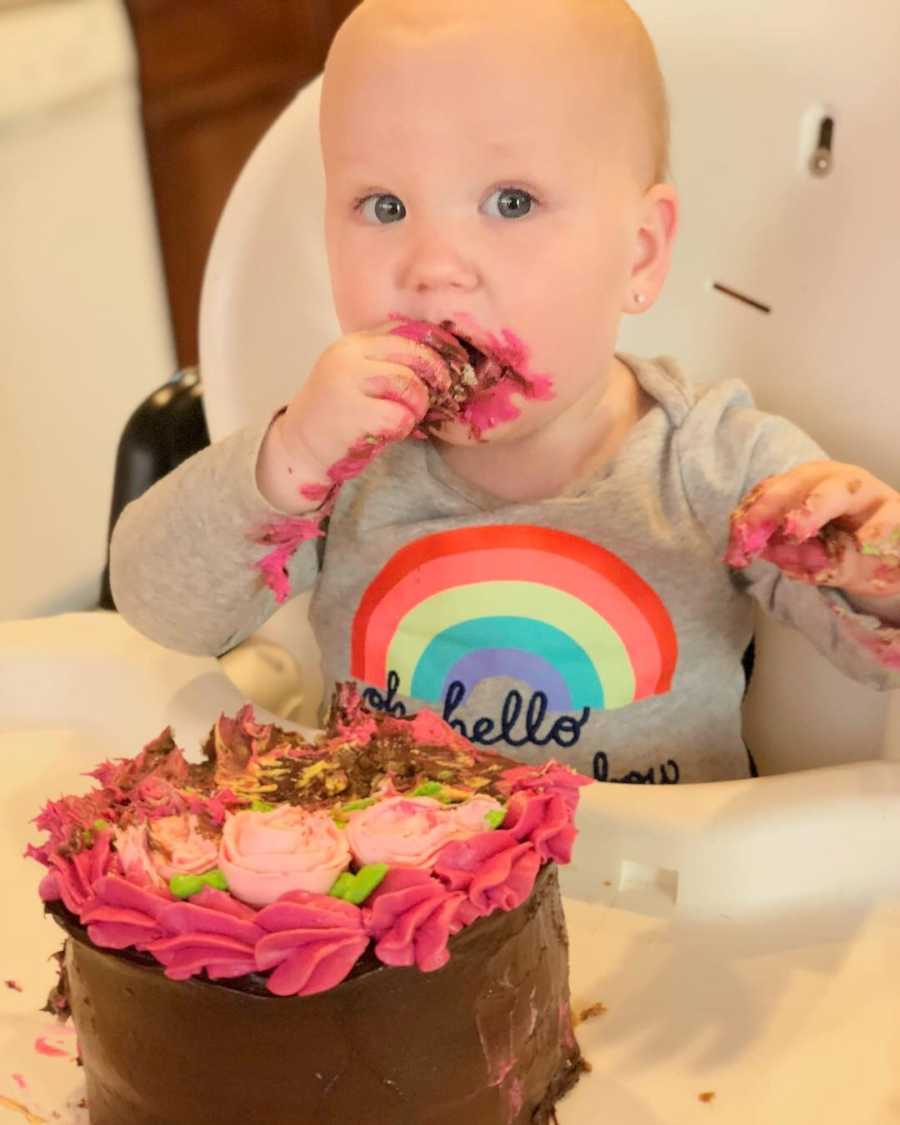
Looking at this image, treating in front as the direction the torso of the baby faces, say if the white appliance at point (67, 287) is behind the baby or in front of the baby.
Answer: behind

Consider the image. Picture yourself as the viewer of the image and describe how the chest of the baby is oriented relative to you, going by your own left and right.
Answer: facing the viewer

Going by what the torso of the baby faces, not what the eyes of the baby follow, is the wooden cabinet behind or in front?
behind
